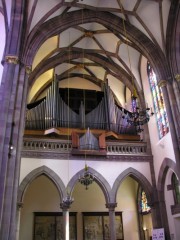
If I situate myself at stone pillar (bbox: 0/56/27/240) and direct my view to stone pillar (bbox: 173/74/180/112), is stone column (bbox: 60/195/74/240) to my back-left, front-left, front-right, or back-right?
front-left

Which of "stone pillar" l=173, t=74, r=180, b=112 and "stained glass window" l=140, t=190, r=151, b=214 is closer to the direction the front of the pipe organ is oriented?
the stone pillar

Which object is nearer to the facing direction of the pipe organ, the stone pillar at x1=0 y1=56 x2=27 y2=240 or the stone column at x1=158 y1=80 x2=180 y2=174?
the stone pillar

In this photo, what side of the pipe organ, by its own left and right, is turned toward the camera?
front

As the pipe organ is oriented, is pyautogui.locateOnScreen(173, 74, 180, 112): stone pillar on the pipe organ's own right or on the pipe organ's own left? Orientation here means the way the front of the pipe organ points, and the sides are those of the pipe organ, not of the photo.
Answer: on the pipe organ's own left

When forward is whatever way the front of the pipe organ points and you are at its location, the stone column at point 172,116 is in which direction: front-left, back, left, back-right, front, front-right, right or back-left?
front-left

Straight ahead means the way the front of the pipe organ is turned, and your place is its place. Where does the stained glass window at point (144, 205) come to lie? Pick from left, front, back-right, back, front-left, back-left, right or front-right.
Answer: back-left

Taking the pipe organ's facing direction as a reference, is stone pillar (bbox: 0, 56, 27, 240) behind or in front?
in front

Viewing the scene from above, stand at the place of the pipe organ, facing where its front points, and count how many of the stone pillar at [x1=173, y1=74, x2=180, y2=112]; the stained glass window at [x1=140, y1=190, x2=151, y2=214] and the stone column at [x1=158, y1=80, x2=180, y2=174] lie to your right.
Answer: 0
